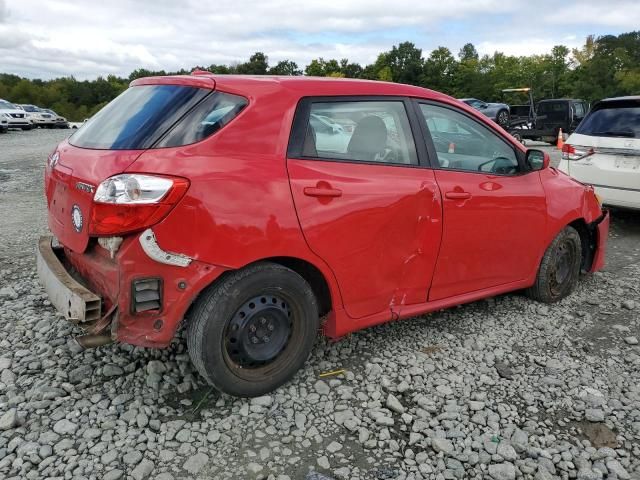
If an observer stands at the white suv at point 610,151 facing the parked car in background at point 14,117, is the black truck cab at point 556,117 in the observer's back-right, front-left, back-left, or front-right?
front-right

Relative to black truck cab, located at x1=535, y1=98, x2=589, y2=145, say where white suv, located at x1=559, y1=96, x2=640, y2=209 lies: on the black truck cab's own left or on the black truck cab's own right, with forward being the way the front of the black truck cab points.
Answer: on the black truck cab's own right

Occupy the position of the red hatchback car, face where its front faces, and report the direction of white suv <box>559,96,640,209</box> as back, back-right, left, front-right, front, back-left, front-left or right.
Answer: front

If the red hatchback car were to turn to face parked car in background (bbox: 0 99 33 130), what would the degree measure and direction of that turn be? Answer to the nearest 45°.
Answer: approximately 90° to its left

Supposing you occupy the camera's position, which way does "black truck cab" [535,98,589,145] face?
facing away from the viewer and to the right of the viewer

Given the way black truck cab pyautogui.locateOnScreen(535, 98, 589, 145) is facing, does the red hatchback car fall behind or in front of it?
behind

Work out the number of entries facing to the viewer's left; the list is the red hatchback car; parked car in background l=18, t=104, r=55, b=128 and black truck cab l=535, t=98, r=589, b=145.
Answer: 0

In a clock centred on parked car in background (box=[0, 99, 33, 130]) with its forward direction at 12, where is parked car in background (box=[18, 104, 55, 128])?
parked car in background (box=[18, 104, 55, 128]) is roughly at 8 o'clock from parked car in background (box=[0, 99, 33, 130]).

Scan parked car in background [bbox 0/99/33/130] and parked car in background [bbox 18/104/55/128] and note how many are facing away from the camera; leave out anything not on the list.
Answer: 0

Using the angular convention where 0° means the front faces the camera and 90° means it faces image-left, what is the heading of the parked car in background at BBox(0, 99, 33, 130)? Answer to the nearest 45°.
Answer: approximately 315°

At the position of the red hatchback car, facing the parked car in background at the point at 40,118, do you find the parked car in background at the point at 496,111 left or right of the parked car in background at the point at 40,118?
right

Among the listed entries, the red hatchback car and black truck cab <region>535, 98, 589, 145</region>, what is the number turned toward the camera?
0
